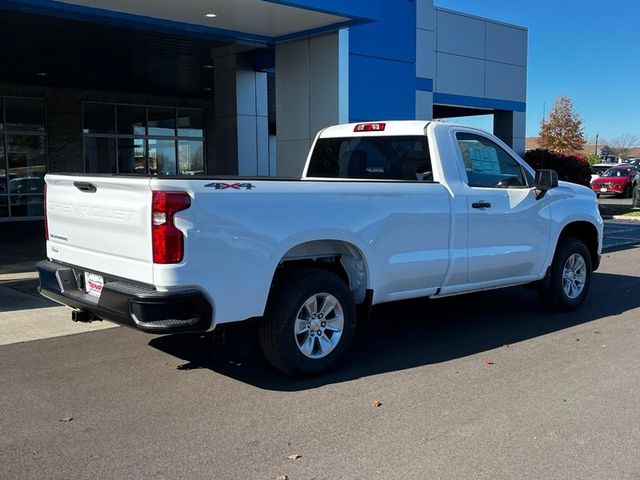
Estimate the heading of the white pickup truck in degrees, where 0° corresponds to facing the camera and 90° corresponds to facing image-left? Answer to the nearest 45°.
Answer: approximately 225°

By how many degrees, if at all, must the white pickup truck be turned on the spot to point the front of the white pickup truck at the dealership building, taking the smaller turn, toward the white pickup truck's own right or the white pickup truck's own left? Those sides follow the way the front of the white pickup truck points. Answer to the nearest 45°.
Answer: approximately 45° to the white pickup truck's own left

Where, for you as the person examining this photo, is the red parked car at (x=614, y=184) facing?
facing the viewer and to the left of the viewer
